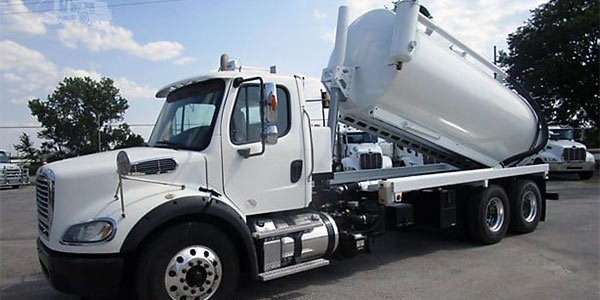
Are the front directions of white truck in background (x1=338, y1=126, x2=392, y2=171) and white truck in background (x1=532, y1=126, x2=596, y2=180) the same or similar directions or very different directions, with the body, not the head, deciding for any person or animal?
same or similar directions

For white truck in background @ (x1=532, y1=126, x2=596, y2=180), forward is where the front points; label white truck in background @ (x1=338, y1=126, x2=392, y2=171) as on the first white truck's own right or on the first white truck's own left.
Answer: on the first white truck's own right

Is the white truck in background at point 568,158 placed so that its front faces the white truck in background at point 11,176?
no

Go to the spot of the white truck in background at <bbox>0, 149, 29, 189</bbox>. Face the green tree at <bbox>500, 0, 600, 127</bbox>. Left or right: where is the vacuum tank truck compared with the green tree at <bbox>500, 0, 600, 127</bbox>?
right

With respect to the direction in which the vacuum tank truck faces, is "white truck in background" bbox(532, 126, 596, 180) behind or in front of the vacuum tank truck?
behind

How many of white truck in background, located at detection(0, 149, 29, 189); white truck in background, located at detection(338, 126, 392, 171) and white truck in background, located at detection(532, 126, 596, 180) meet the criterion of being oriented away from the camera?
0

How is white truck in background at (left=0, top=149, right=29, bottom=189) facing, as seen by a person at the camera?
facing the viewer and to the right of the viewer

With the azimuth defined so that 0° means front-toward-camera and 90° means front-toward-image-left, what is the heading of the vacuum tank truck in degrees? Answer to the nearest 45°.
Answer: approximately 45°

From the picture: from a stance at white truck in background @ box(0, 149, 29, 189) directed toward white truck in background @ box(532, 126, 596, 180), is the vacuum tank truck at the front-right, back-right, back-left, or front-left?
front-right

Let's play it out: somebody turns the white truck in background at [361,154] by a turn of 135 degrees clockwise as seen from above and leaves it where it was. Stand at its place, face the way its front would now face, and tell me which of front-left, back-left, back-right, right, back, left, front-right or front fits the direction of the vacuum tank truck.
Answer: left

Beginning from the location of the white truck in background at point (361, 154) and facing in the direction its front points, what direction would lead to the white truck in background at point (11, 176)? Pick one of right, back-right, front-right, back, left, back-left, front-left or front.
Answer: back-right

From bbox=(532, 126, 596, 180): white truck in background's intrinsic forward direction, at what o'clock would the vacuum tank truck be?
The vacuum tank truck is roughly at 2 o'clock from the white truck in background.

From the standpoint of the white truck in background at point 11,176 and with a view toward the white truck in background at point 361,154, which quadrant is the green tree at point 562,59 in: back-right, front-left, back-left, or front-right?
front-left

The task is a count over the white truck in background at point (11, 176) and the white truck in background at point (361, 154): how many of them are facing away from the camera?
0
